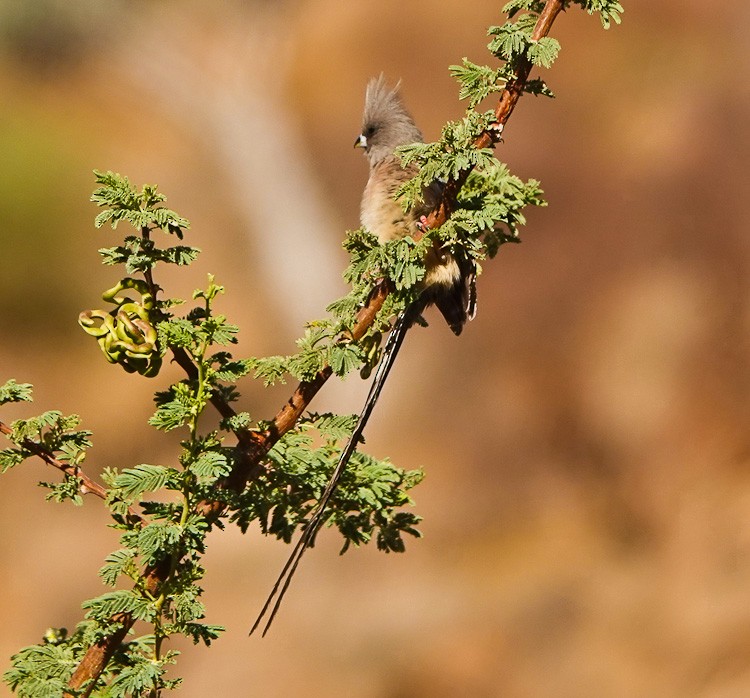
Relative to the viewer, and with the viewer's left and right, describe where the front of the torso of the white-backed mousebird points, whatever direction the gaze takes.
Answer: facing to the left of the viewer
